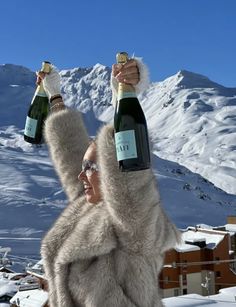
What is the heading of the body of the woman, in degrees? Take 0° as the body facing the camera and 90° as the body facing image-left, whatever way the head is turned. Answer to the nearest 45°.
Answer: approximately 45°

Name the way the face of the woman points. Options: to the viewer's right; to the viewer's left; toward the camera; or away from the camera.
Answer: to the viewer's left
